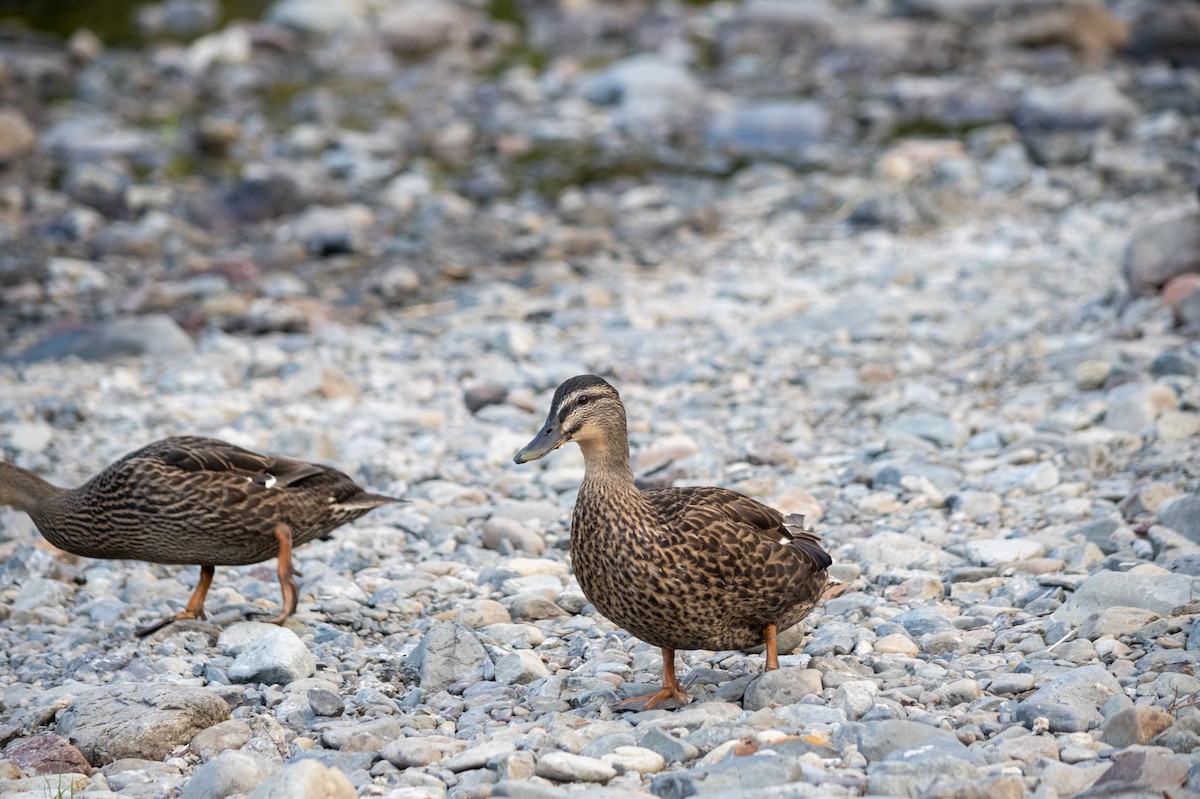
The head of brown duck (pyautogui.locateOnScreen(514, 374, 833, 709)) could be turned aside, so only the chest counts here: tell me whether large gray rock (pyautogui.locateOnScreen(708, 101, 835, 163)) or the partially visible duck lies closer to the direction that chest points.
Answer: the partially visible duck

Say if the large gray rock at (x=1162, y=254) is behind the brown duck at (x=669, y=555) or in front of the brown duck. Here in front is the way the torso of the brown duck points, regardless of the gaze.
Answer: behind

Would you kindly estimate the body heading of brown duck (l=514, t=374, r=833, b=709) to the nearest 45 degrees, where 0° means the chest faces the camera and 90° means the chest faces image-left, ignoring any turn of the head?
approximately 45°

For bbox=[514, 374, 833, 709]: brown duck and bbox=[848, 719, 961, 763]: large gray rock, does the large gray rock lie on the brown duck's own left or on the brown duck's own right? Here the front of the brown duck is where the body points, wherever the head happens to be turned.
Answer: on the brown duck's own left

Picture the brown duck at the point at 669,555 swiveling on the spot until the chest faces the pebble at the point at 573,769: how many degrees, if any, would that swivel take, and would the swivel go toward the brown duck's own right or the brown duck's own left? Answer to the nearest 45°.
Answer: approximately 45° to the brown duck's own left
